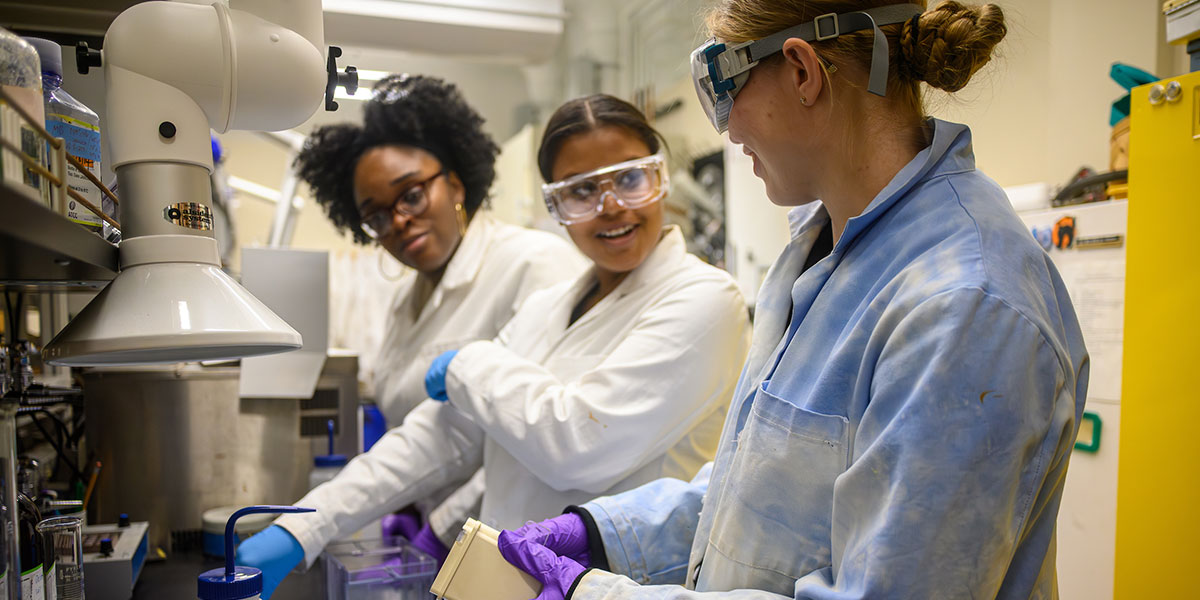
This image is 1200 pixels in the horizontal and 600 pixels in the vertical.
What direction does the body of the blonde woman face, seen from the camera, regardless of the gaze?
to the viewer's left

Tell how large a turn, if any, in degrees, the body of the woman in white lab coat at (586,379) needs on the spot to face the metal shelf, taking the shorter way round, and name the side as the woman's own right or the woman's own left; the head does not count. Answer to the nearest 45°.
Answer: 0° — they already face it

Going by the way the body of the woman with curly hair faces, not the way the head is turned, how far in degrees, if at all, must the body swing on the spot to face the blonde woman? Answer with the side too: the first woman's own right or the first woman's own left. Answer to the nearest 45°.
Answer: approximately 45° to the first woman's own left

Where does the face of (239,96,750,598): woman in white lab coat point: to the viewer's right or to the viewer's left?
to the viewer's right

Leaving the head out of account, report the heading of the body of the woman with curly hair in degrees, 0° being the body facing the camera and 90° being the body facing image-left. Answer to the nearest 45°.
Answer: approximately 45°

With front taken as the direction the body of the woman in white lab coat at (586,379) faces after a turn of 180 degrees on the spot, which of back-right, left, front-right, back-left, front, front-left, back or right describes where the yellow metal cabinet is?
front-right

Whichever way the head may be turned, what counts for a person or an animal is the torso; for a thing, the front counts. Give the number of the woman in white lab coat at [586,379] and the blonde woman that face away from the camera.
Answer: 0

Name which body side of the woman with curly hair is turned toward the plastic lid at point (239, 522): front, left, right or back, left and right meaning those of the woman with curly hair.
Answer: front

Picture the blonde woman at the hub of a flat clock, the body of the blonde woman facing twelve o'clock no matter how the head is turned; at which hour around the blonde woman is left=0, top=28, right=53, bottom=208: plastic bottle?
The plastic bottle is roughly at 11 o'clock from the blonde woman.
